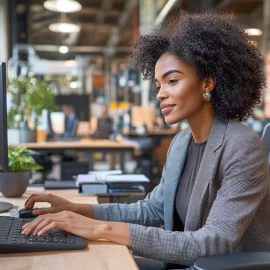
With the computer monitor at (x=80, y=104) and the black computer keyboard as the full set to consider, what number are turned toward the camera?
1

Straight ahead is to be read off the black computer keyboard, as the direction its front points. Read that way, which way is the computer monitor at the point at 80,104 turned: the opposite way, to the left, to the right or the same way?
to the right

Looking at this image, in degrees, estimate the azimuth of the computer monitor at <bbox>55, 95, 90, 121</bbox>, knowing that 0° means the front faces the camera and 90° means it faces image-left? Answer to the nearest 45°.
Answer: approximately 0°

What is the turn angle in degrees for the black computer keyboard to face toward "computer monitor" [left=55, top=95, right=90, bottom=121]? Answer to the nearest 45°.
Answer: approximately 90° to its left

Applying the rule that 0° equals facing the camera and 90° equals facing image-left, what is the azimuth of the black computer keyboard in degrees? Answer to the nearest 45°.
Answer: approximately 270°

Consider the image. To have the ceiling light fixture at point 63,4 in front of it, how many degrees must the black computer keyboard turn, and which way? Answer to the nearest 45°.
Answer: approximately 90° to its left

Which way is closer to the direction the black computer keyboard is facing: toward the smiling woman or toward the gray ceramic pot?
the smiling woman

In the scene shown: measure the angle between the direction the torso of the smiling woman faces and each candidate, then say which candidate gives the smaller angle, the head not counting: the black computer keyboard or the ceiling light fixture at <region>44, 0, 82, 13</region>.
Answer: the black computer keyboard
